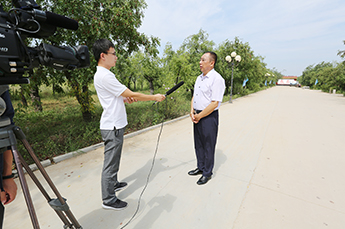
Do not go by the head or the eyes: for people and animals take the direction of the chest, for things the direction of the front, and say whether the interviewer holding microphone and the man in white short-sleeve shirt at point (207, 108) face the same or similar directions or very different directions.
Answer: very different directions

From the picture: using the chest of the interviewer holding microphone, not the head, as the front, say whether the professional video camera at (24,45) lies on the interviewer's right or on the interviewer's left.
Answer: on the interviewer's right

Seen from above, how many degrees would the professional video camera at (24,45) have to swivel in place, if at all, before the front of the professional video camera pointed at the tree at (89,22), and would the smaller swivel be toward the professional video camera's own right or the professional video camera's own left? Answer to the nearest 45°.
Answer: approximately 90° to the professional video camera's own left

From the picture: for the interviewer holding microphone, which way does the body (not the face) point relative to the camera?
to the viewer's right

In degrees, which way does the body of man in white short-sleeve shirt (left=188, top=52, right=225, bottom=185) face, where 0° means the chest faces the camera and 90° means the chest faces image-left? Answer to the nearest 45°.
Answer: approximately 45°

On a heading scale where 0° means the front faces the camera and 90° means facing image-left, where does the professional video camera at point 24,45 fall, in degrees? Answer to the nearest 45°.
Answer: approximately 270°

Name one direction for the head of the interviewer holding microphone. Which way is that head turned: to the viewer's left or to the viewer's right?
to the viewer's right

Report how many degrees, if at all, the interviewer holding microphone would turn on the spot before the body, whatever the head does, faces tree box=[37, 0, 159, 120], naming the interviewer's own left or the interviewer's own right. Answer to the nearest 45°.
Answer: approximately 90° to the interviewer's own left

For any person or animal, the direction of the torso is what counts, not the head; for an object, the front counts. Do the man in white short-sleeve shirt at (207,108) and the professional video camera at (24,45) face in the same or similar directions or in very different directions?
very different directions

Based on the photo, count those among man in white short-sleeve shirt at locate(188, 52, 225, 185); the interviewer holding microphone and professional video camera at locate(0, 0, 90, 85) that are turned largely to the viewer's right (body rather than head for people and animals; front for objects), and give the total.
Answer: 2
